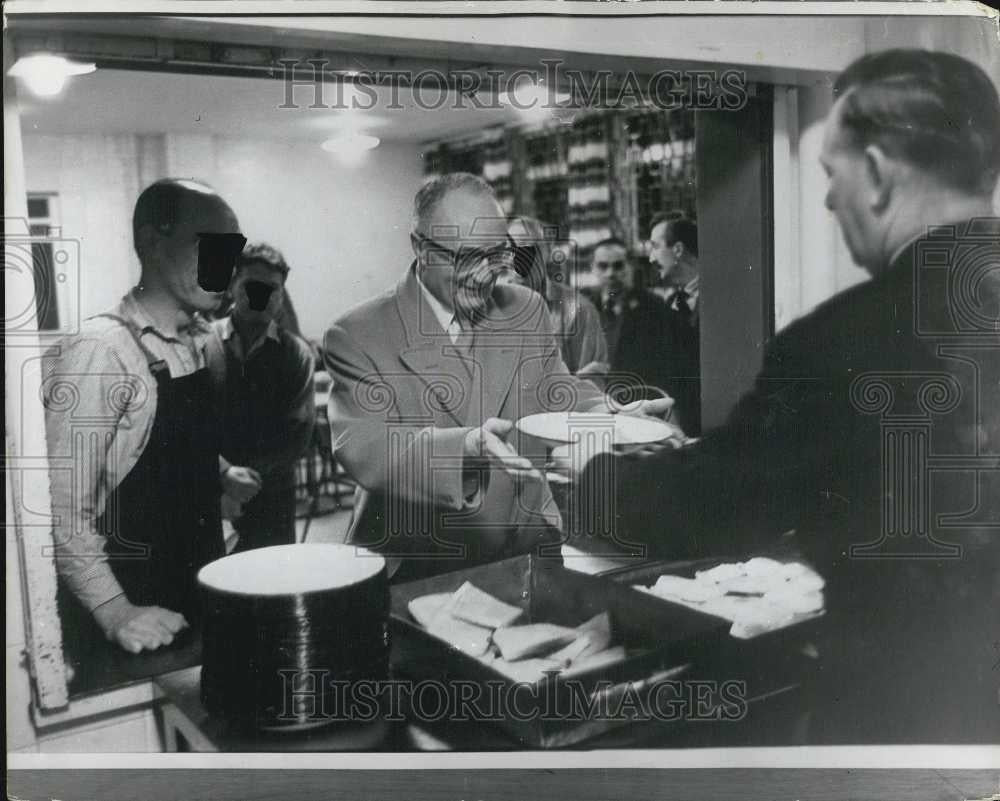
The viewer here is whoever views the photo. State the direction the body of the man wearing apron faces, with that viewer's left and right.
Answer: facing the viewer and to the right of the viewer

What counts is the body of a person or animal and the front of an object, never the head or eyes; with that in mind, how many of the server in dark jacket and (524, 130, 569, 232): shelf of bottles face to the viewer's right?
0

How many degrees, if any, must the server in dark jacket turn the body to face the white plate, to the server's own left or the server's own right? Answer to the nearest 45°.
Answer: approximately 45° to the server's own left

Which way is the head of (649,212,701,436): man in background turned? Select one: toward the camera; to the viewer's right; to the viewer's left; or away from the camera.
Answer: to the viewer's left

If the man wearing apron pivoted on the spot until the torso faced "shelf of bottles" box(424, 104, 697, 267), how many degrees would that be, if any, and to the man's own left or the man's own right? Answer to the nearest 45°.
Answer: approximately 45° to the man's own left

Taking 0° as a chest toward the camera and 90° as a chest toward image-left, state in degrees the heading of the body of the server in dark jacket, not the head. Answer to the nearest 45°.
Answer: approximately 135°

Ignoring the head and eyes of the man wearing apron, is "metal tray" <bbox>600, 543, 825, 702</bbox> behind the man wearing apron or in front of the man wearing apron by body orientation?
in front

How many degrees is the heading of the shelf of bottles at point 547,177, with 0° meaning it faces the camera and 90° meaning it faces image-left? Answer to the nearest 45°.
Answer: approximately 45°
